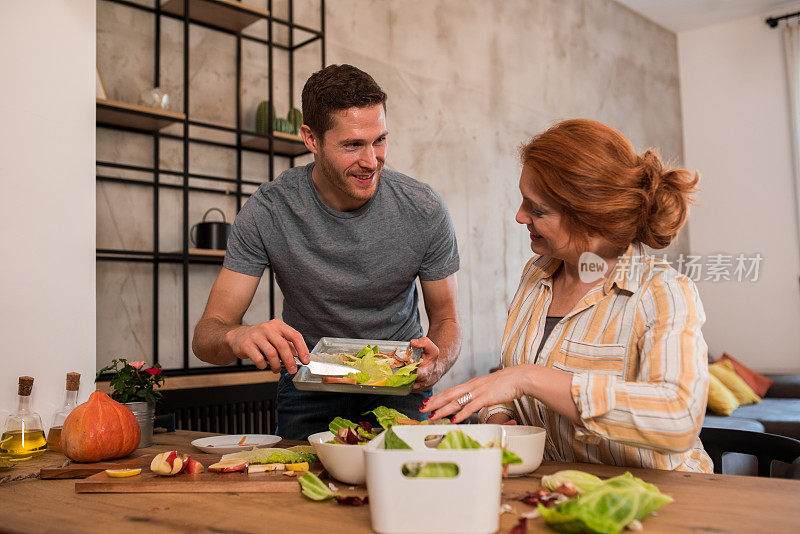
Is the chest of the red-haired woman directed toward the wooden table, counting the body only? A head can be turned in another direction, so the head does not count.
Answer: yes

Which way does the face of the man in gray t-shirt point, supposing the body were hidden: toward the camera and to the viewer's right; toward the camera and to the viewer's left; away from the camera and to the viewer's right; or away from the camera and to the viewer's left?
toward the camera and to the viewer's right

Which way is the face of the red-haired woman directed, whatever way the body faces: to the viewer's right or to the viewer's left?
to the viewer's left

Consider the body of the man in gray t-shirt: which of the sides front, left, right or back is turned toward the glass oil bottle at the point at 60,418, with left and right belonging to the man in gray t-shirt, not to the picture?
right

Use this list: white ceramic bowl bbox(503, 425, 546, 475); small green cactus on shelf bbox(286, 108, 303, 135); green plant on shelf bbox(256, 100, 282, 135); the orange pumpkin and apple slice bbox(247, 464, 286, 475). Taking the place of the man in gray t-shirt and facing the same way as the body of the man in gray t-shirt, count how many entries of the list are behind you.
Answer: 2

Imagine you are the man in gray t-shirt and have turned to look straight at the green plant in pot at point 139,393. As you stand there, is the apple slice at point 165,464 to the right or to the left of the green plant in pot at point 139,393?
left

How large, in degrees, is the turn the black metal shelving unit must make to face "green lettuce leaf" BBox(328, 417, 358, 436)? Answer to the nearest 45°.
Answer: approximately 45° to its right

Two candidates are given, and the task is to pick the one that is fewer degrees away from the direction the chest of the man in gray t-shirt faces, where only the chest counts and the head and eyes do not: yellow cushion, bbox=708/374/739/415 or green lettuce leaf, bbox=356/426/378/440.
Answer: the green lettuce leaf

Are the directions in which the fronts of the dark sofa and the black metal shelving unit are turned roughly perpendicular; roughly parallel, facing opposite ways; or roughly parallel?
roughly perpendicular

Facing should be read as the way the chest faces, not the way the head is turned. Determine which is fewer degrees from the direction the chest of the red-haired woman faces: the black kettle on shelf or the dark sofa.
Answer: the black kettle on shelf

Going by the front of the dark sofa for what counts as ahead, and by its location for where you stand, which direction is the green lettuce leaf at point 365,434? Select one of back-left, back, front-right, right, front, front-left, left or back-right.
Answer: front

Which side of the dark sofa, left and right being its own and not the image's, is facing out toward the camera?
front

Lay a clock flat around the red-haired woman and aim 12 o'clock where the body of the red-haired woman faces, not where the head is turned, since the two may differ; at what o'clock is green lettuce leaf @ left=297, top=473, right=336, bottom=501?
The green lettuce leaf is roughly at 12 o'clock from the red-haired woman.

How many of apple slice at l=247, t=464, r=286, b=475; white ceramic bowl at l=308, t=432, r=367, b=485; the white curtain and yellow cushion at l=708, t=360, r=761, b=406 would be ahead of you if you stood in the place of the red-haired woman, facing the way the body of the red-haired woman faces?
2

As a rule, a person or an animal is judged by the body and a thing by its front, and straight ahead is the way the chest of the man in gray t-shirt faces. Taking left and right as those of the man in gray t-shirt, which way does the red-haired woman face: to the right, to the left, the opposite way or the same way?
to the right
